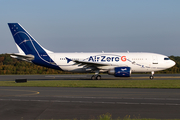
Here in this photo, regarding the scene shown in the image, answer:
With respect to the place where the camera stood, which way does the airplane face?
facing to the right of the viewer
